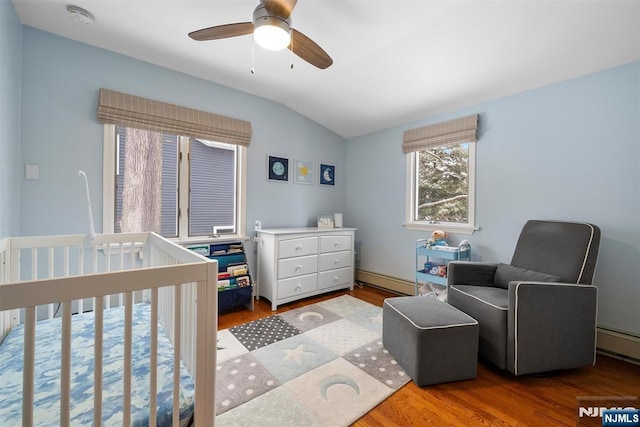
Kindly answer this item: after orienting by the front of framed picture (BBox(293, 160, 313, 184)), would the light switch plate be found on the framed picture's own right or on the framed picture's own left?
on the framed picture's own right

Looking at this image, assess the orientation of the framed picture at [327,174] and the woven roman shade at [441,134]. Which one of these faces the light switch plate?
the woven roman shade

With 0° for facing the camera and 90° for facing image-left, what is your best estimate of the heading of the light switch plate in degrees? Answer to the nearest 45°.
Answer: approximately 0°

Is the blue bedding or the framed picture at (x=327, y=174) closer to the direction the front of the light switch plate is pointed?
the blue bedding

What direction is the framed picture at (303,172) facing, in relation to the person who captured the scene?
facing the viewer and to the right of the viewer

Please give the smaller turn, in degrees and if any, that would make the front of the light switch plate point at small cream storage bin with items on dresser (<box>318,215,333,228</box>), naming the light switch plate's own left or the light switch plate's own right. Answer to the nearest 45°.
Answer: approximately 90° to the light switch plate's own left

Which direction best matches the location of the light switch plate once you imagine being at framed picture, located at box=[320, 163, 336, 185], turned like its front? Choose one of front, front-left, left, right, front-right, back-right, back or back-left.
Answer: right

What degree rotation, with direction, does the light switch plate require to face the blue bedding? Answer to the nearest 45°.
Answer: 0° — it already faces it

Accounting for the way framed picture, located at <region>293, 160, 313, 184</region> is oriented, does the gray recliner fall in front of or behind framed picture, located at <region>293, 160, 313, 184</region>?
in front

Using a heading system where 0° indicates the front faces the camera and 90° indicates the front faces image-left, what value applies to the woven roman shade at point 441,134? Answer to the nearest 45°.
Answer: approximately 45°

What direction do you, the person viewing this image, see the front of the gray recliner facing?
facing the viewer and to the left of the viewer

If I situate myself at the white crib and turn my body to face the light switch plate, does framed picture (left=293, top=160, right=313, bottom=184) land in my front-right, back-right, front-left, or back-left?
front-right

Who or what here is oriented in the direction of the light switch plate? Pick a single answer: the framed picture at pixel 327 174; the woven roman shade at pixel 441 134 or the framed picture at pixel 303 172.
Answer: the woven roman shade

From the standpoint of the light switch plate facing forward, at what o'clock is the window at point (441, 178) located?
The window is roughly at 10 o'clock from the light switch plate.

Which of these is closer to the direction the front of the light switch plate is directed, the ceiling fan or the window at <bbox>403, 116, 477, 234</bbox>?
the ceiling fan

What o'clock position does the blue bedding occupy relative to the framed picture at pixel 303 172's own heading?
The blue bedding is roughly at 2 o'clock from the framed picture.

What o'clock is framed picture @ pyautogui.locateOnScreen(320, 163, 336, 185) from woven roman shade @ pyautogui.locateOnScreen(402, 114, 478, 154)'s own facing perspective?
The framed picture is roughly at 2 o'clock from the woven roman shade.

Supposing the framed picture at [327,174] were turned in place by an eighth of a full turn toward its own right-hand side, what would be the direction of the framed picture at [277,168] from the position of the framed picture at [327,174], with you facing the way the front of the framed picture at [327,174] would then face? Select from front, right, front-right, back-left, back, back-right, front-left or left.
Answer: front-right
